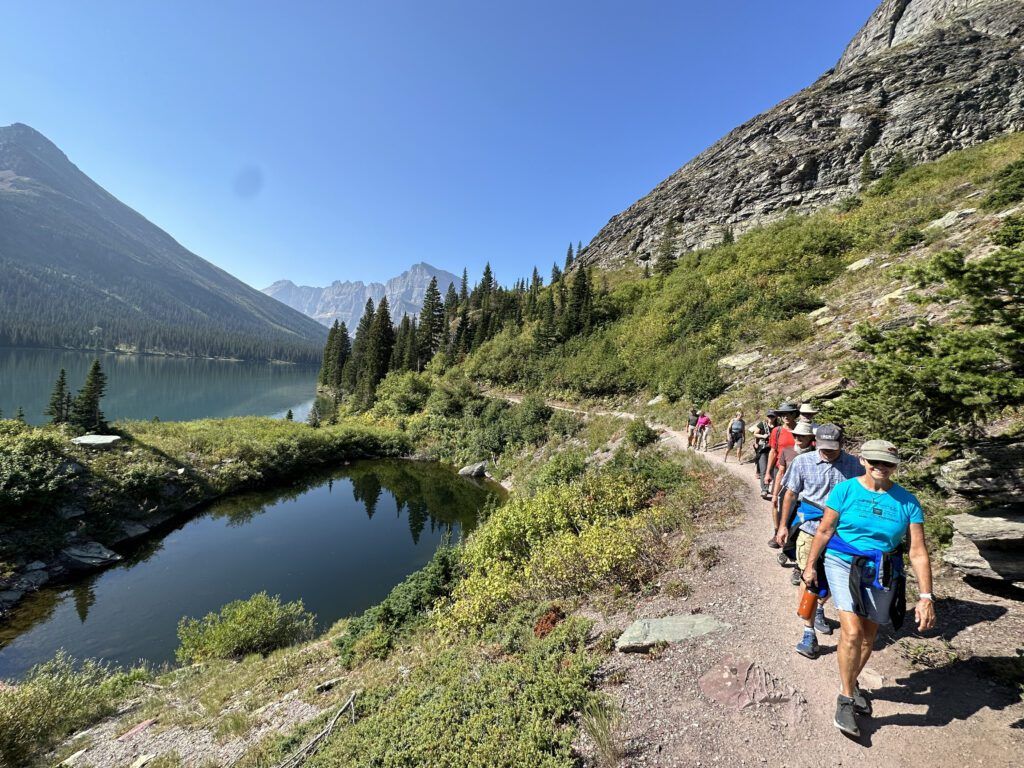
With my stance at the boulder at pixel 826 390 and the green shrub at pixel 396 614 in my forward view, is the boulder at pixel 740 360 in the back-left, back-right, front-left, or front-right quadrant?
back-right

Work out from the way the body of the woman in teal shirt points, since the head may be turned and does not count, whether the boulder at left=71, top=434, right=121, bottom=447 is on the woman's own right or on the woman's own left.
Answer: on the woman's own right

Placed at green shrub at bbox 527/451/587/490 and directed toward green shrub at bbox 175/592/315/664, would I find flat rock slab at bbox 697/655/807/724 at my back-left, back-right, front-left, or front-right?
front-left

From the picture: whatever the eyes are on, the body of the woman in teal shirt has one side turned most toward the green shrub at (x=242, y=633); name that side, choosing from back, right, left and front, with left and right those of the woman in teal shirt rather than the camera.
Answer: right

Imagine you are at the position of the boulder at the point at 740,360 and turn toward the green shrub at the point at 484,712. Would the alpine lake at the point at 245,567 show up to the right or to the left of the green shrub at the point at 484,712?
right

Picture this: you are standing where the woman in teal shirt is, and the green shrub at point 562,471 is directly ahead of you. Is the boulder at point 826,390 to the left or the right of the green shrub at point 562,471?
right

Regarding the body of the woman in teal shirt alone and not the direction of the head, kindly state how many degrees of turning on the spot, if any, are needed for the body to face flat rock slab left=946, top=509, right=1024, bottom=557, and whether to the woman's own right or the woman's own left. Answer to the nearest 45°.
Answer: approximately 180°

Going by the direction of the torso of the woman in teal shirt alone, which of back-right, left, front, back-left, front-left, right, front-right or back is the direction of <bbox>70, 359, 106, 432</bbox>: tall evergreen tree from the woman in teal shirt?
right

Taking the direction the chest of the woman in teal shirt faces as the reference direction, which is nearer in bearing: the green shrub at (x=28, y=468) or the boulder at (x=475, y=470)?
the green shrub

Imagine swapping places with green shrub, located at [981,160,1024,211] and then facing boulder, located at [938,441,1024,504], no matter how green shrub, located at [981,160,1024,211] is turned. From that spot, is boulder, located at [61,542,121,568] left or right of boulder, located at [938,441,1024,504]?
right

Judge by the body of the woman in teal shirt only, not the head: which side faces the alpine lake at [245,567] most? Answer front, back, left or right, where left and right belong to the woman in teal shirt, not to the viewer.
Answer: right

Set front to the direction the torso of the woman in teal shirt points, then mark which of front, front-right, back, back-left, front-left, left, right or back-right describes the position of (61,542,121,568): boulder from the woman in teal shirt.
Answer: right

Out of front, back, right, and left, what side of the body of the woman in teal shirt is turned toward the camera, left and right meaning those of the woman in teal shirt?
front
